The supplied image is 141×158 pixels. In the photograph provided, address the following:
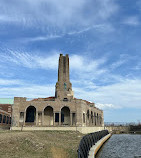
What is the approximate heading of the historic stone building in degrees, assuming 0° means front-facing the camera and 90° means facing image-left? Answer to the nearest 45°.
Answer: approximately 0°
